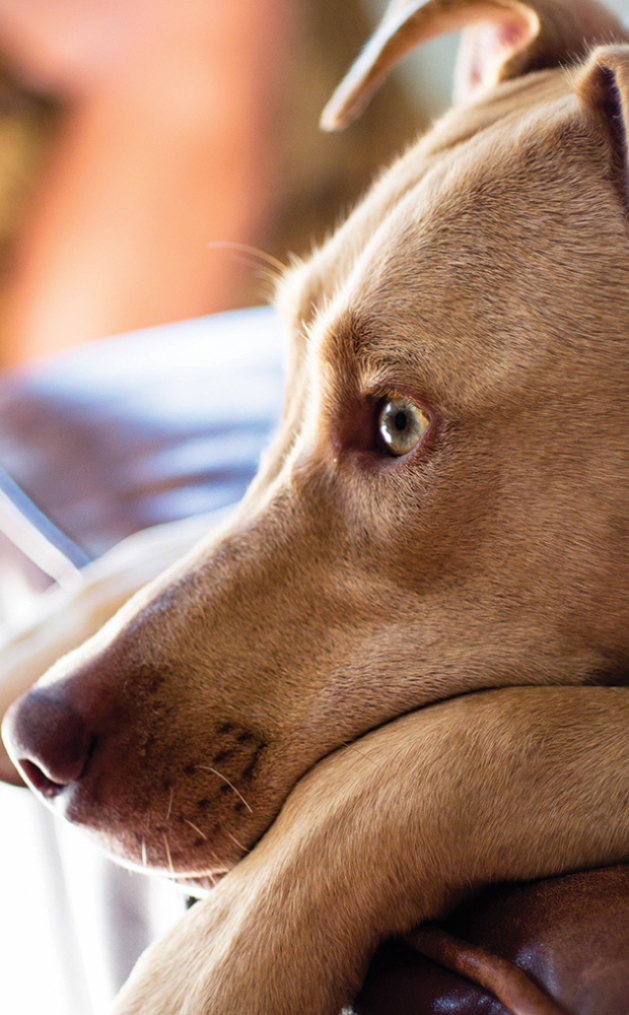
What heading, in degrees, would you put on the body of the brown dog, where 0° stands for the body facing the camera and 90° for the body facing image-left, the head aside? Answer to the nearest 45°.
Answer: approximately 90°
